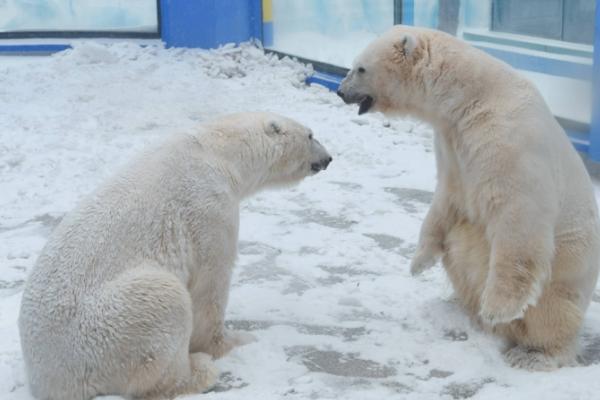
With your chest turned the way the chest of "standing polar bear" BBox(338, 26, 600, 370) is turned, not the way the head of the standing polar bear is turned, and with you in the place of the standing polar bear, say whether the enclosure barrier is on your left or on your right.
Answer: on your right

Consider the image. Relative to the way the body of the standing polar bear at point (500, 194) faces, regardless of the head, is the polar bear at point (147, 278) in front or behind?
in front

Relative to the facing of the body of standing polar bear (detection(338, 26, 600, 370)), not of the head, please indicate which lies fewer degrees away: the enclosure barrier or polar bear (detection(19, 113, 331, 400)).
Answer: the polar bear

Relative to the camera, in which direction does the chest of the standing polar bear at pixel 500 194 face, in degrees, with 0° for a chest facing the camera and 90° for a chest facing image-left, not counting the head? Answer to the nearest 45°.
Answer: approximately 90°
